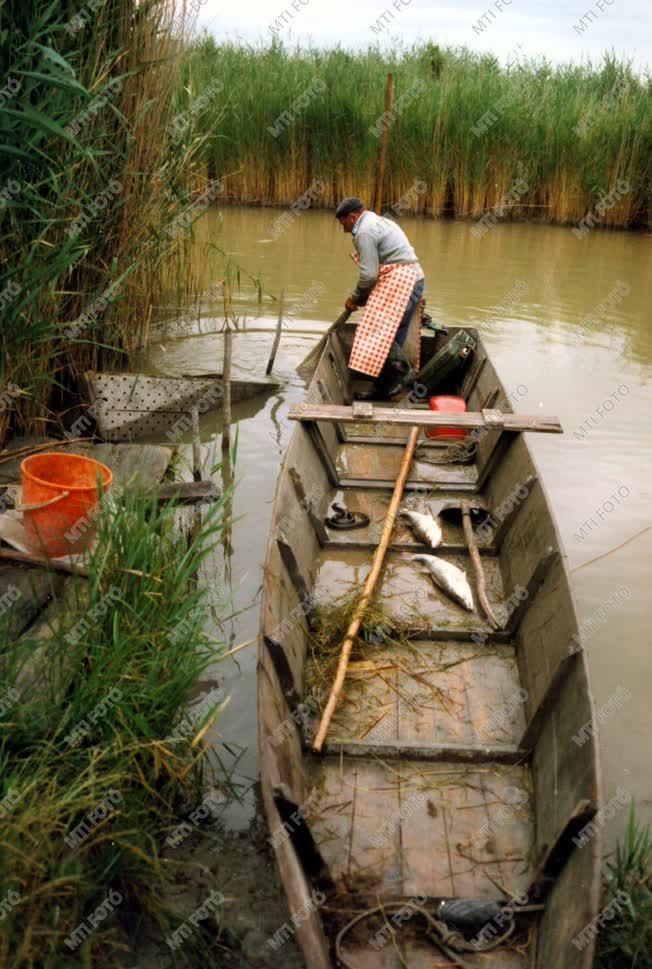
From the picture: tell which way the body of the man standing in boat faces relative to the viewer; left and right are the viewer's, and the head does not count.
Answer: facing to the left of the viewer

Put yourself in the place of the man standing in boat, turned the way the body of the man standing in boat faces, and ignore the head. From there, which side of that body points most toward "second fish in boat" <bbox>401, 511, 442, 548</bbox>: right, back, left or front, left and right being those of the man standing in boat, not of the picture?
left

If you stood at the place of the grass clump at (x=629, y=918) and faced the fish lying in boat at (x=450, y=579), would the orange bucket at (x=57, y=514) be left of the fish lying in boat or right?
left

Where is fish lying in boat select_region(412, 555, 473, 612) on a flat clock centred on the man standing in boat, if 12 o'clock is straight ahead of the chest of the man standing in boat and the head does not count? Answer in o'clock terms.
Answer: The fish lying in boat is roughly at 9 o'clock from the man standing in boat.

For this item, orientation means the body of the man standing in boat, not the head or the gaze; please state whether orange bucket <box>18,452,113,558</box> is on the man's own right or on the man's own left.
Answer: on the man's own left
